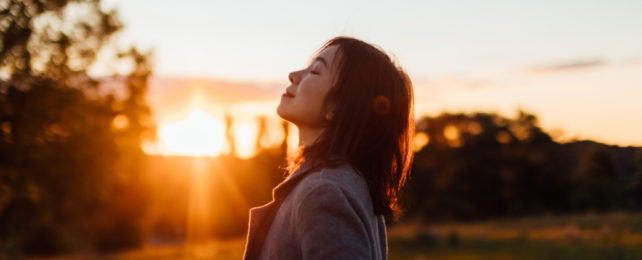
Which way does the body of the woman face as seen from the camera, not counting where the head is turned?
to the viewer's left

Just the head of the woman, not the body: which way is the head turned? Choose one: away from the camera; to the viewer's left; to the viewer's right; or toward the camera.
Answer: to the viewer's left
